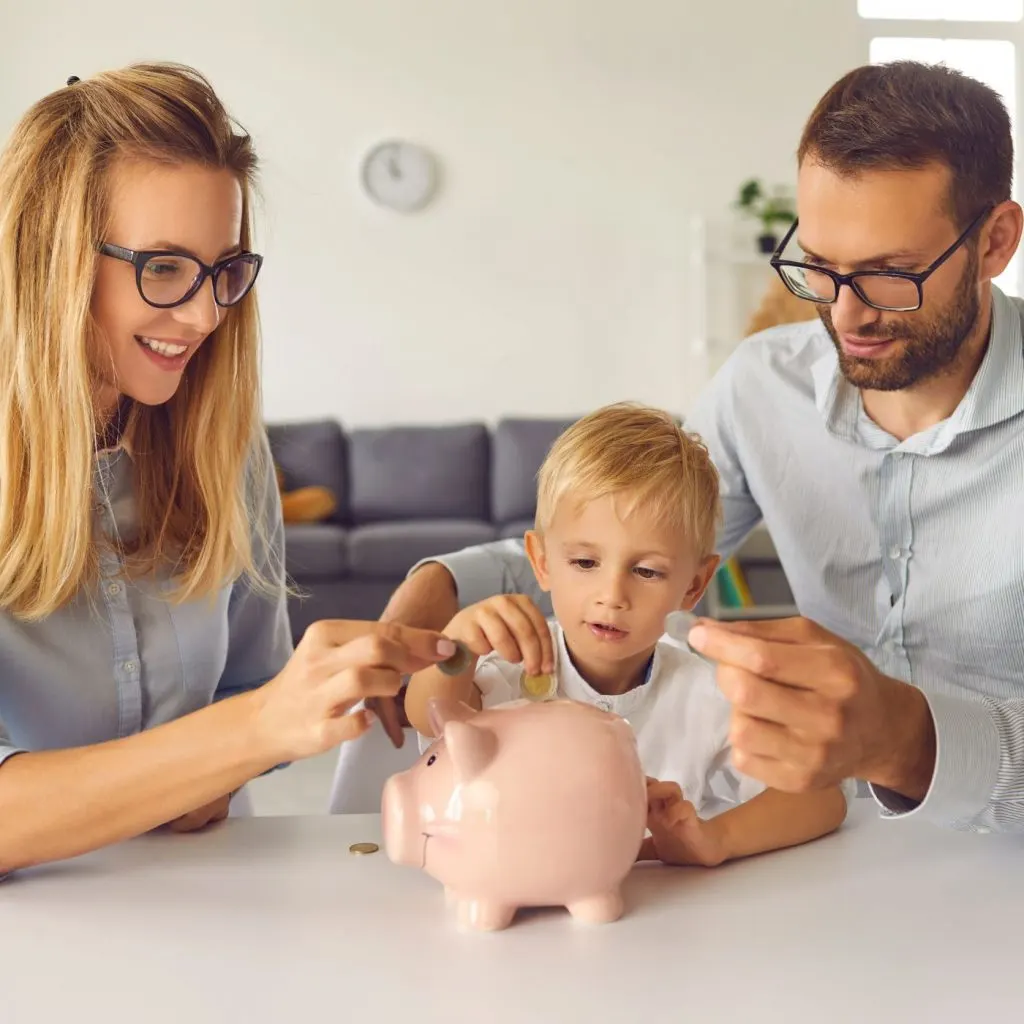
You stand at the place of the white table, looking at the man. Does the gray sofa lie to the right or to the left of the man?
left

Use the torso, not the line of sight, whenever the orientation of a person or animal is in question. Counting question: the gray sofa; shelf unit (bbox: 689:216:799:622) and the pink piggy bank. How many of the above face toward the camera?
2

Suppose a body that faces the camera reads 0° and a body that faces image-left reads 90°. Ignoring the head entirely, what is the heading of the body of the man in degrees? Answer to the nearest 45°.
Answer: approximately 45°

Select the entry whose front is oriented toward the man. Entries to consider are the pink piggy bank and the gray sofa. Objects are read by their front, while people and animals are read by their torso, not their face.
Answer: the gray sofa

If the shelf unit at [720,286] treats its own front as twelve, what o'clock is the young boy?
The young boy is roughly at 12 o'clock from the shelf unit.

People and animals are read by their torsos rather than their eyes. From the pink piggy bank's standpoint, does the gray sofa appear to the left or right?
on its right

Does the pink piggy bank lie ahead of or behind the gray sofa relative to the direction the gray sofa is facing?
ahead

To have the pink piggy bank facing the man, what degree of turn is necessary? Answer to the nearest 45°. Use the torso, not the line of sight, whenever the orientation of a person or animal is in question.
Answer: approximately 135° to its right

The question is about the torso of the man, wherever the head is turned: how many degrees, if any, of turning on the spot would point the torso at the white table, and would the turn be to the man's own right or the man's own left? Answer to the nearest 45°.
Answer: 0° — they already face it

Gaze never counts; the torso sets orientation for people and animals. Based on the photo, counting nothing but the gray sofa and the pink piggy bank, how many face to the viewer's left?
1

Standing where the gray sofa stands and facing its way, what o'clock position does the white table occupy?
The white table is roughly at 12 o'clock from the gray sofa.

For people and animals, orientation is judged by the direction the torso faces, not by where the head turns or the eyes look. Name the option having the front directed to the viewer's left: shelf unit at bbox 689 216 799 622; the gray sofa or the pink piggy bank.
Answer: the pink piggy bank
